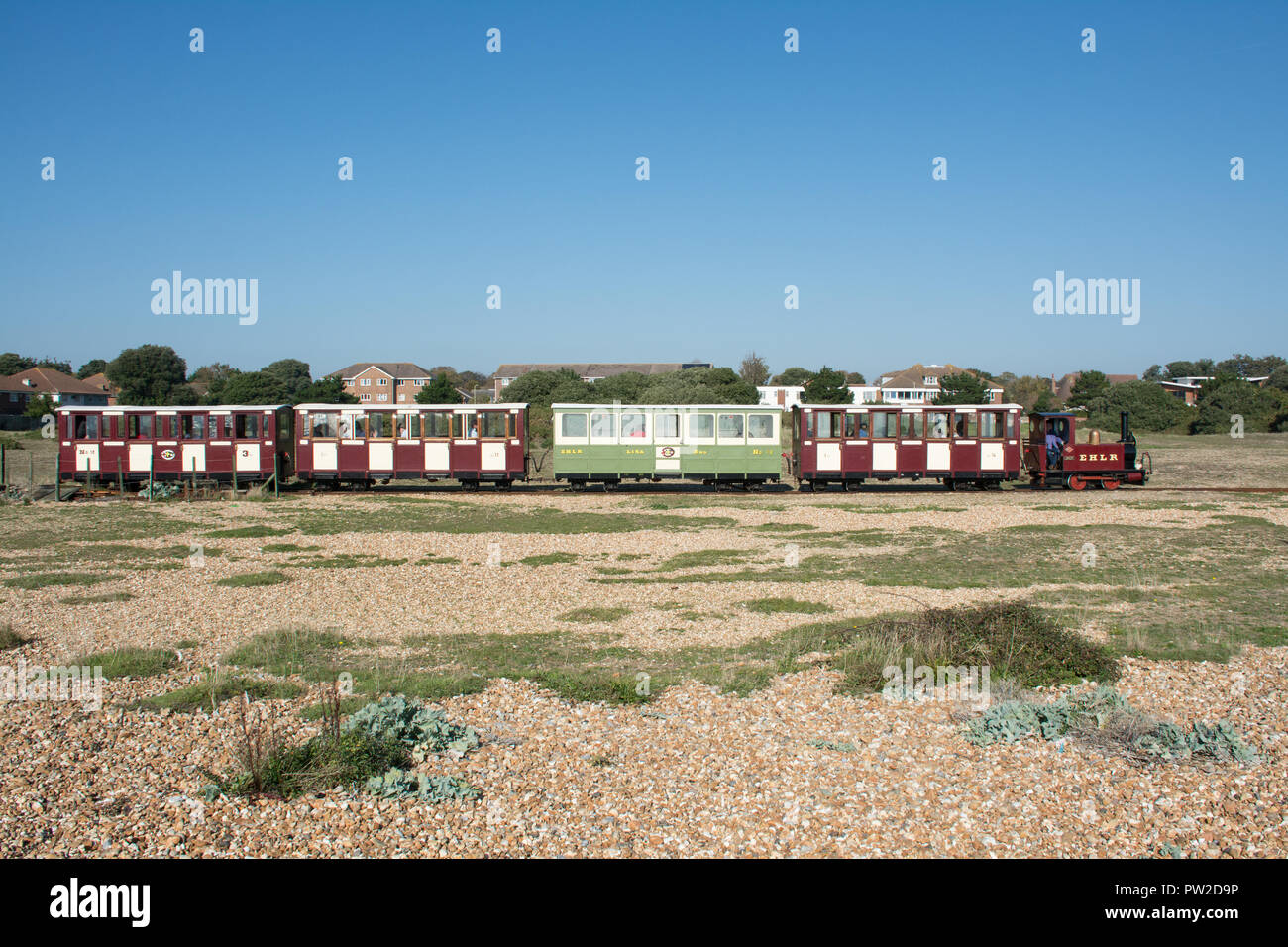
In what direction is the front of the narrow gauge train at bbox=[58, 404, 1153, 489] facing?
to the viewer's right
